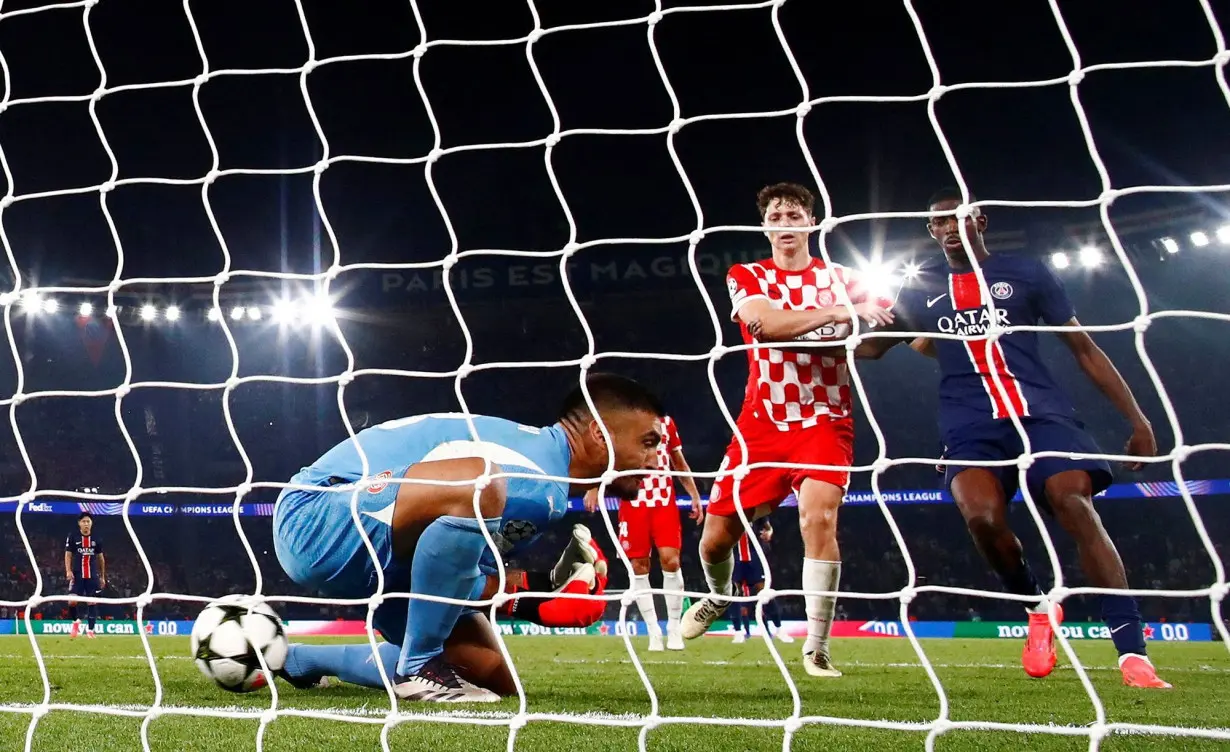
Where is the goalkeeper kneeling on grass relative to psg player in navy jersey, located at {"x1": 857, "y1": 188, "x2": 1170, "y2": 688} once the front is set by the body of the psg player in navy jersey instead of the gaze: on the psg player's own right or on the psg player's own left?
on the psg player's own right

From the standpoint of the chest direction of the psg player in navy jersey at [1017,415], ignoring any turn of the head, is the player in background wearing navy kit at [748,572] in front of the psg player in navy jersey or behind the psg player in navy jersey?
behind

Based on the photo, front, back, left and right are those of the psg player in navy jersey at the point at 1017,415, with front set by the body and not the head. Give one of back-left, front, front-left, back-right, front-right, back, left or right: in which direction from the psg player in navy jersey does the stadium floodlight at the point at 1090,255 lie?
back
